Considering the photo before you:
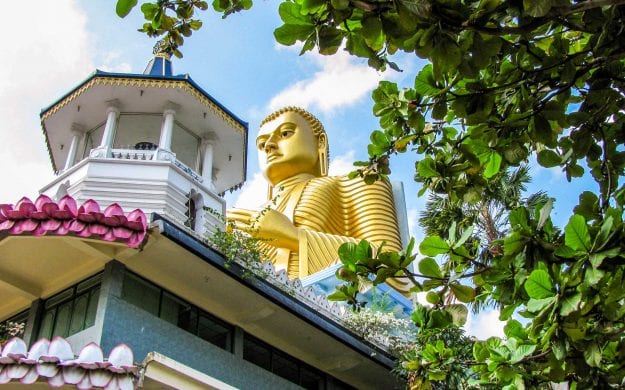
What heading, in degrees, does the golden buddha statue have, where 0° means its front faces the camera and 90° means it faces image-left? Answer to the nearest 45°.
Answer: approximately 45°
